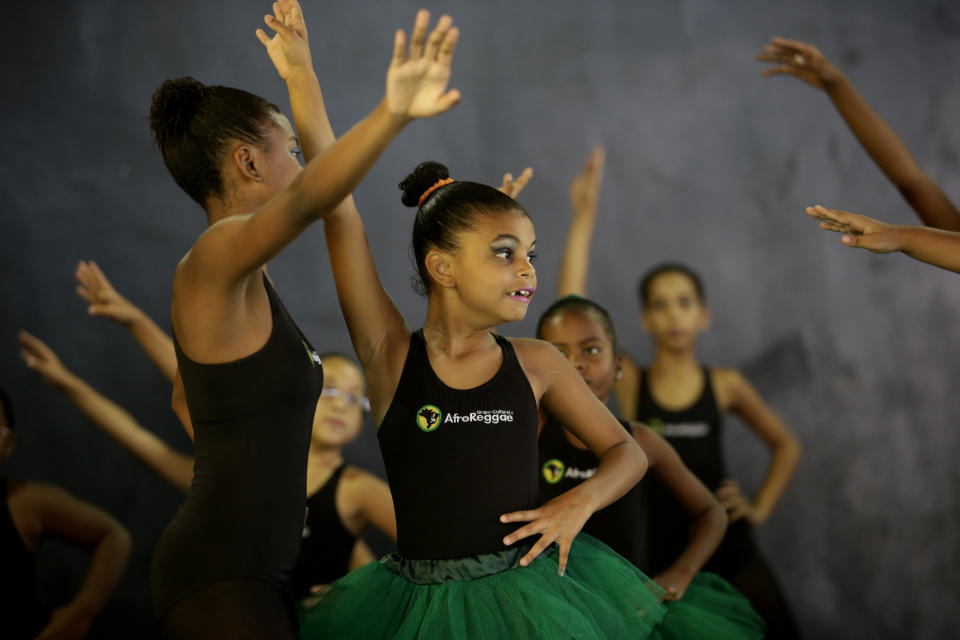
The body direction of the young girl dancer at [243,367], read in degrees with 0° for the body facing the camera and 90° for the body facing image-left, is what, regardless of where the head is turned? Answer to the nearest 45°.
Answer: approximately 270°
